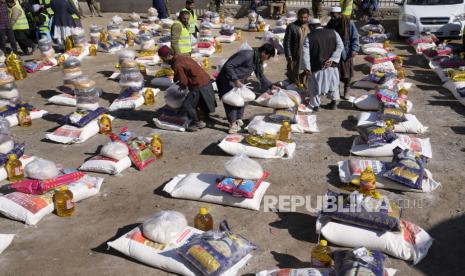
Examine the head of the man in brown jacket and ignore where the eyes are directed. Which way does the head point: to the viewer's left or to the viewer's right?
to the viewer's left

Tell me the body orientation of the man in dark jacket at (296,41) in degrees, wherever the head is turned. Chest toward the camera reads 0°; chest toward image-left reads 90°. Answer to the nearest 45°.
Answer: approximately 315°

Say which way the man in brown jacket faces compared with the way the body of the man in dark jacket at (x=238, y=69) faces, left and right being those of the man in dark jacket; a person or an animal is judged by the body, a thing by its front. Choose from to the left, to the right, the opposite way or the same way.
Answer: the opposite way

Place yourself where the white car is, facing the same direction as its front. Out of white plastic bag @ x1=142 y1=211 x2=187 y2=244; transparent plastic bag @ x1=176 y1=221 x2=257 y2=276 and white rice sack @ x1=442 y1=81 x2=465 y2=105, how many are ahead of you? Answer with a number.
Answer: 3

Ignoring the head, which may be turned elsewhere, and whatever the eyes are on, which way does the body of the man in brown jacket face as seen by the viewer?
to the viewer's left

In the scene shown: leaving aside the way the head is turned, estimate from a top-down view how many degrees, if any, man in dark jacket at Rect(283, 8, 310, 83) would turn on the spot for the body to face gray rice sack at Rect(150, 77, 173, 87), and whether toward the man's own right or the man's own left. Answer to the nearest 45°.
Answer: approximately 135° to the man's own right
